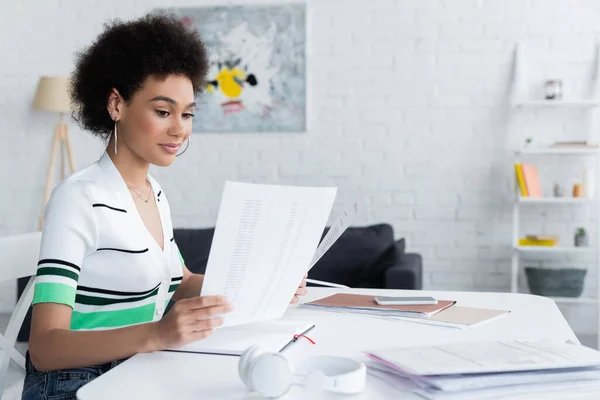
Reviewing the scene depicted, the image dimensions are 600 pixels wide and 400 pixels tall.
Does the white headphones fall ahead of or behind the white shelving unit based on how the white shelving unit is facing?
ahead

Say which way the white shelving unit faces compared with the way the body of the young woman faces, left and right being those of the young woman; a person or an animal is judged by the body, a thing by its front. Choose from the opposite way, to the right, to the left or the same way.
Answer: to the right

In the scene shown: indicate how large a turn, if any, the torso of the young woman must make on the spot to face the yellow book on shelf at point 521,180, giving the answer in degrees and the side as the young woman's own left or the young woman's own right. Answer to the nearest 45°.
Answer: approximately 90° to the young woman's own left

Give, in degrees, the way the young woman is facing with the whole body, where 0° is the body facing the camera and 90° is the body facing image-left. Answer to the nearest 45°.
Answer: approximately 315°

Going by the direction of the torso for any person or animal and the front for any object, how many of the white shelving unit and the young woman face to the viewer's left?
0

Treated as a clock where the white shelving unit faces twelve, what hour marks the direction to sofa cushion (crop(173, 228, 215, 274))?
The sofa cushion is roughly at 2 o'clock from the white shelving unit.

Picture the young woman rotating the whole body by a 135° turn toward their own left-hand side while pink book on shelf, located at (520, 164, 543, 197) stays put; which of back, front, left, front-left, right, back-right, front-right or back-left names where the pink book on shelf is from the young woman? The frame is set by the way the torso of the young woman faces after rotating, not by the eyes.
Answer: front-right

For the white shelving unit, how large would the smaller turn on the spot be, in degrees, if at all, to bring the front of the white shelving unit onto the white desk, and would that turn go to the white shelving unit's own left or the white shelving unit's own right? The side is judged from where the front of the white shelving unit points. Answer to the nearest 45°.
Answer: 0° — it already faces it

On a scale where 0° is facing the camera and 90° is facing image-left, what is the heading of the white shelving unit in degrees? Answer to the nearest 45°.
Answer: approximately 0°

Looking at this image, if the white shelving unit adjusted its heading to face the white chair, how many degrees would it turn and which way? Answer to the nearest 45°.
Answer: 0° — it already faces it

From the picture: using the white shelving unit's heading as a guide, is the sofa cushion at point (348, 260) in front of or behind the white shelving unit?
in front
